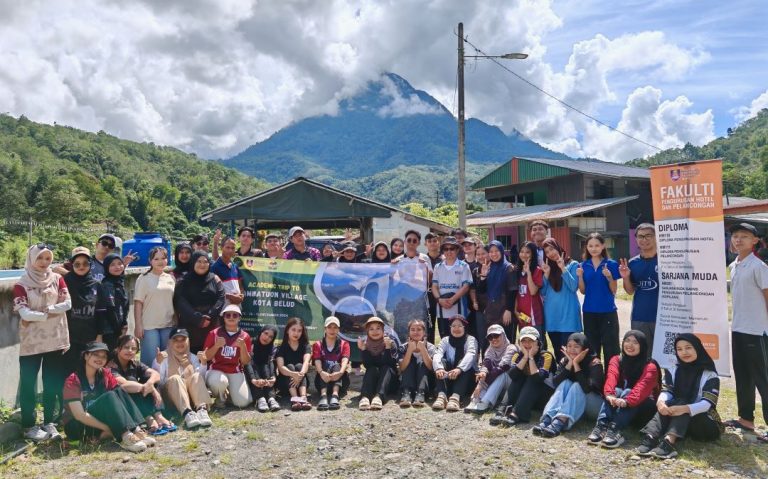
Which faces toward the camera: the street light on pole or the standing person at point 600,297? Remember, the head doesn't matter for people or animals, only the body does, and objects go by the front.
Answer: the standing person

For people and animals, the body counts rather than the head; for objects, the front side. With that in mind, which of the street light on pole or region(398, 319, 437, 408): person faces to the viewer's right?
the street light on pole

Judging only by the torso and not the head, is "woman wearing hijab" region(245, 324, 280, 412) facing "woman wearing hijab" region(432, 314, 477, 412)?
no

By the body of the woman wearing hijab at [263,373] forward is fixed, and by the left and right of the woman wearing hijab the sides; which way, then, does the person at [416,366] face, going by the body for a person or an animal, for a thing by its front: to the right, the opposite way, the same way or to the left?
the same way

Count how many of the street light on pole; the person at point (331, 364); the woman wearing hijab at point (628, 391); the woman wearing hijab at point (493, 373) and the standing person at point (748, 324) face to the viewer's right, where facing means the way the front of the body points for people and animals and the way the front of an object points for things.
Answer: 1

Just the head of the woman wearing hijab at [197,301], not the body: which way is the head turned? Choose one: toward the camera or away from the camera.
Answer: toward the camera

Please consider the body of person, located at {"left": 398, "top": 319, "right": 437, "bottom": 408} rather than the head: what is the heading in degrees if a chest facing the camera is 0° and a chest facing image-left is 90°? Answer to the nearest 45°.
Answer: approximately 0°

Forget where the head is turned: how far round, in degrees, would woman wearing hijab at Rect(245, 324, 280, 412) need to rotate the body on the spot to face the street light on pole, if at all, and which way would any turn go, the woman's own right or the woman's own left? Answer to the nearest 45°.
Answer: approximately 135° to the woman's own left

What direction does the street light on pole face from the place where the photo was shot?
facing to the right of the viewer

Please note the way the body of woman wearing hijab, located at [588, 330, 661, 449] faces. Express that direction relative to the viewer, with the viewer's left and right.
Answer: facing the viewer and to the left of the viewer

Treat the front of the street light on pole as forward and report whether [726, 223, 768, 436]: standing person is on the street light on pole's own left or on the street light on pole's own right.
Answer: on the street light on pole's own right

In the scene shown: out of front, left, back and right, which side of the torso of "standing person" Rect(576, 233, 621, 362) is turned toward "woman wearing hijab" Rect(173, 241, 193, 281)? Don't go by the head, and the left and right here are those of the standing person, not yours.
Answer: right

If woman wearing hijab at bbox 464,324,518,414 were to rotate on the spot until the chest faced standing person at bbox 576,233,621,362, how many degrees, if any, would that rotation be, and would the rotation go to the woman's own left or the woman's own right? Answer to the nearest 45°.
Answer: approximately 135° to the woman's own left

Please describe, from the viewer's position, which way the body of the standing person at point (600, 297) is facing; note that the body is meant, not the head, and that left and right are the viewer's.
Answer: facing the viewer

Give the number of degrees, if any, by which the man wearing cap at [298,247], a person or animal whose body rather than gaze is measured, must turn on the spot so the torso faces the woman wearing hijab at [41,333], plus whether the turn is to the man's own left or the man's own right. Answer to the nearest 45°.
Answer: approximately 45° to the man's own right

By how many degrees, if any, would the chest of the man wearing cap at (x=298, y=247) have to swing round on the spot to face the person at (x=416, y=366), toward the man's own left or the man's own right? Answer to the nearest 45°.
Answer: approximately 45° to the man's own left

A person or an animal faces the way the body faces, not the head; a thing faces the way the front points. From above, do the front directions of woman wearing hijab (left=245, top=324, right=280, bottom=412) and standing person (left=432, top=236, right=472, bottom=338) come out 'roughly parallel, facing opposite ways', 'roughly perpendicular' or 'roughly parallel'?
roughly parallel

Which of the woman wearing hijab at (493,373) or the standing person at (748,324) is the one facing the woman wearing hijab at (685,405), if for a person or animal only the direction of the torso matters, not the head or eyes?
the standing person

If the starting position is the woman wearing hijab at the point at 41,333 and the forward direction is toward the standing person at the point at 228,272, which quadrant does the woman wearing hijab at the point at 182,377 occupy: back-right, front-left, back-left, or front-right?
front-right

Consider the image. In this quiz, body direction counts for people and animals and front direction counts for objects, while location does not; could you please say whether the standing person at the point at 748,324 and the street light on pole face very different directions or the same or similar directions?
very different directions
